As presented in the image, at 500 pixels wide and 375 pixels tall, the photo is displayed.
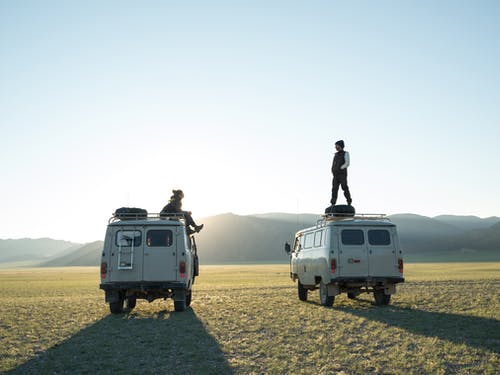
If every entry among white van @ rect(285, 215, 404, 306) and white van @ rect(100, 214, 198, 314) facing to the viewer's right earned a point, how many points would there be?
0

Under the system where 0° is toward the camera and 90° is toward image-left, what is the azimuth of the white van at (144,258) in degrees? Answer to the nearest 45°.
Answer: approximately 180°

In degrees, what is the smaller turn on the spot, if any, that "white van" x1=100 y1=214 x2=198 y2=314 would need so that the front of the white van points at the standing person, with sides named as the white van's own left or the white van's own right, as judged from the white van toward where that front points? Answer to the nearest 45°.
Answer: approximately 90° to the white van's own right

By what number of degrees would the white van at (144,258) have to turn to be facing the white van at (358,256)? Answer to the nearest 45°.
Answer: approximately 90° to its right

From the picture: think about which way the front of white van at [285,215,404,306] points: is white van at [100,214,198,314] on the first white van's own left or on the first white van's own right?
on the first white van's own left

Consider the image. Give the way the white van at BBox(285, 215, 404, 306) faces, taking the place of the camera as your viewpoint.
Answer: facing away from the viewer and to the left of the viewer
